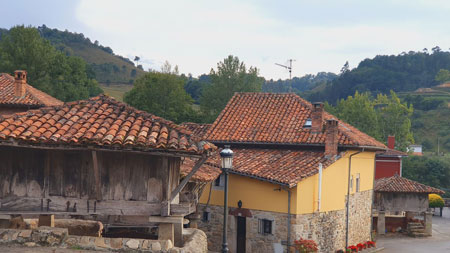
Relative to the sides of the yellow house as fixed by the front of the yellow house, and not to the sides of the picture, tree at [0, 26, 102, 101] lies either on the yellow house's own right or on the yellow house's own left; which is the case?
on the yellow house's own right

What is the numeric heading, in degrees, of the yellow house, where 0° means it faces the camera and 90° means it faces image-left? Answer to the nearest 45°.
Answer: approximately 45°

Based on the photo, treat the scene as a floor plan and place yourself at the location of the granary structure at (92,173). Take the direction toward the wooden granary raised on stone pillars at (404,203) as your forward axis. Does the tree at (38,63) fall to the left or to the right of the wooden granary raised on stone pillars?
left

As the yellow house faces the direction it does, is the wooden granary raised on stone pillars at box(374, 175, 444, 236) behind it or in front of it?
behind

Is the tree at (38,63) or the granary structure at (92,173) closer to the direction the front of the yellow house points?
the granary structure
